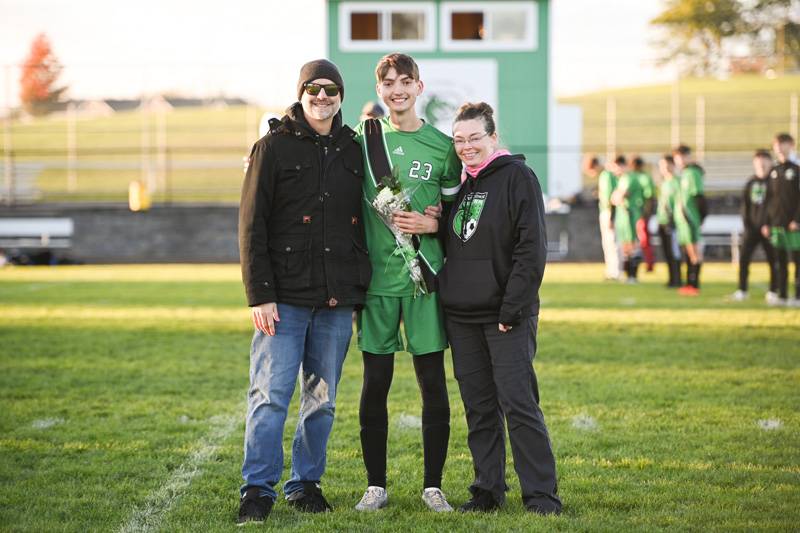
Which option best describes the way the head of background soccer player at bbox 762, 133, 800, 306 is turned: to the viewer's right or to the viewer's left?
to the viewer's left

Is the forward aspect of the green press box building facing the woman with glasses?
yes

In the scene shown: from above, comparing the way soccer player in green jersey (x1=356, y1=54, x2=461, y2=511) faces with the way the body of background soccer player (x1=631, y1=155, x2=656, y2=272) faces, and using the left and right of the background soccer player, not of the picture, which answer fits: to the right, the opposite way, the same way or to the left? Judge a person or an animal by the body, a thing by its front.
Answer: to the left

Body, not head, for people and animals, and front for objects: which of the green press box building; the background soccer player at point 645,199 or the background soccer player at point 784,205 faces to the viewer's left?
the background soccer player at point 645,199

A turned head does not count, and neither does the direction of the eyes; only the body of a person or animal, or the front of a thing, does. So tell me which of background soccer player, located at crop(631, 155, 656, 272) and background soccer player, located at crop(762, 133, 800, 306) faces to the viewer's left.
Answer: background soccer player, located at crop(631, 155, 656, 272)

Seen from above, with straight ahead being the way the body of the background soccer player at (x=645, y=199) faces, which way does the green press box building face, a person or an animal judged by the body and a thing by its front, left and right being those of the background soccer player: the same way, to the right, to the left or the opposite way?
to the left

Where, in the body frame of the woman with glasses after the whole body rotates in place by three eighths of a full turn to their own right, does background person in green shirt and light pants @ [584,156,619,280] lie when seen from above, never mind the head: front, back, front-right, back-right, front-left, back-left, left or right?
front

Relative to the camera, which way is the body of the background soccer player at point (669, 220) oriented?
to the viewer's left

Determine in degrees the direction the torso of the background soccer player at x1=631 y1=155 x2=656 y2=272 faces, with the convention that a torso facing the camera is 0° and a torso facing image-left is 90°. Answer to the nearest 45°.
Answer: approximately 90°

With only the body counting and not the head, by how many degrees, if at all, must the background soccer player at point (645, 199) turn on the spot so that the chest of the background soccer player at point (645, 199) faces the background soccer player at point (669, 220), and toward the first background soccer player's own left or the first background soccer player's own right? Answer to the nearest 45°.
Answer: approximately 90° to the first background soccer player's own left

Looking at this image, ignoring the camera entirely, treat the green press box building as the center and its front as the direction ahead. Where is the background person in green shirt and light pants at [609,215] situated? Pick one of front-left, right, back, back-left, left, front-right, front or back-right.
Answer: front-left

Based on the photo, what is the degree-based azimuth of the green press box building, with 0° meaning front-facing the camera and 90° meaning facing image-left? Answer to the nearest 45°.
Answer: approximately 0°

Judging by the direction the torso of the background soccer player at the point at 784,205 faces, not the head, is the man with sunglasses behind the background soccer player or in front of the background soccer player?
in front

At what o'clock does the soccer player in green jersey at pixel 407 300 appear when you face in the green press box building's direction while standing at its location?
The soccer player in green jersey is roughly at 12 o'clock from the green press box building.
